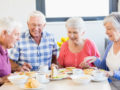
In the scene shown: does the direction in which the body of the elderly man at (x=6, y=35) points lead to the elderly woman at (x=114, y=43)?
yes

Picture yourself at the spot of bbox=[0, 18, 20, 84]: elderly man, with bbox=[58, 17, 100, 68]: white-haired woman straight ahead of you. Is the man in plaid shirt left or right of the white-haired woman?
left

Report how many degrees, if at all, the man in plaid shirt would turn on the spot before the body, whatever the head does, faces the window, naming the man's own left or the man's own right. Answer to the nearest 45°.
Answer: approximately 135° to the man's own left

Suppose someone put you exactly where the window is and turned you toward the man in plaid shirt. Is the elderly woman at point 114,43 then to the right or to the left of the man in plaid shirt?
left

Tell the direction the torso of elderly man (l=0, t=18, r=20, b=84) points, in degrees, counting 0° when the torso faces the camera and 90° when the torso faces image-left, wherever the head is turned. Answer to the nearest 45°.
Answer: approximately 270°

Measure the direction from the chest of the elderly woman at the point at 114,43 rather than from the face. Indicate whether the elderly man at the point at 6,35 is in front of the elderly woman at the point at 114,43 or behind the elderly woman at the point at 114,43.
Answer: in front

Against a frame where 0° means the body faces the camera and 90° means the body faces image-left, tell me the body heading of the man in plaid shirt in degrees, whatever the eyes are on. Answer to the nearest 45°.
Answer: approximately 0°

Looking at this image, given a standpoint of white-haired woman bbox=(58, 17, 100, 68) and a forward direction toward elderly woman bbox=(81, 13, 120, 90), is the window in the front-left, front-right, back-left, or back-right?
back-left

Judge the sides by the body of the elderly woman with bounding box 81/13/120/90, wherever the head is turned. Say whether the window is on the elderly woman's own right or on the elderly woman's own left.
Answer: on the elderly woman's own right

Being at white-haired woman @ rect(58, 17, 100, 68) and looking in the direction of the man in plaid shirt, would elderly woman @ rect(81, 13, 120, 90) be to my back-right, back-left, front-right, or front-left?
back-left

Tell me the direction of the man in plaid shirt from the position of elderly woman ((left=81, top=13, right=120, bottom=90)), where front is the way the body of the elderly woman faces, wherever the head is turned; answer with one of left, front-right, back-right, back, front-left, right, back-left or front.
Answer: front-right

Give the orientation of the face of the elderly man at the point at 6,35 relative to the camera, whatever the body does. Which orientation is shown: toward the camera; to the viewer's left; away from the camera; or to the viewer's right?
to the viewer's right

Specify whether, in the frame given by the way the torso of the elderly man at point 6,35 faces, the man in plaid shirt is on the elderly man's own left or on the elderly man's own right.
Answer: on the elderly man's own left
